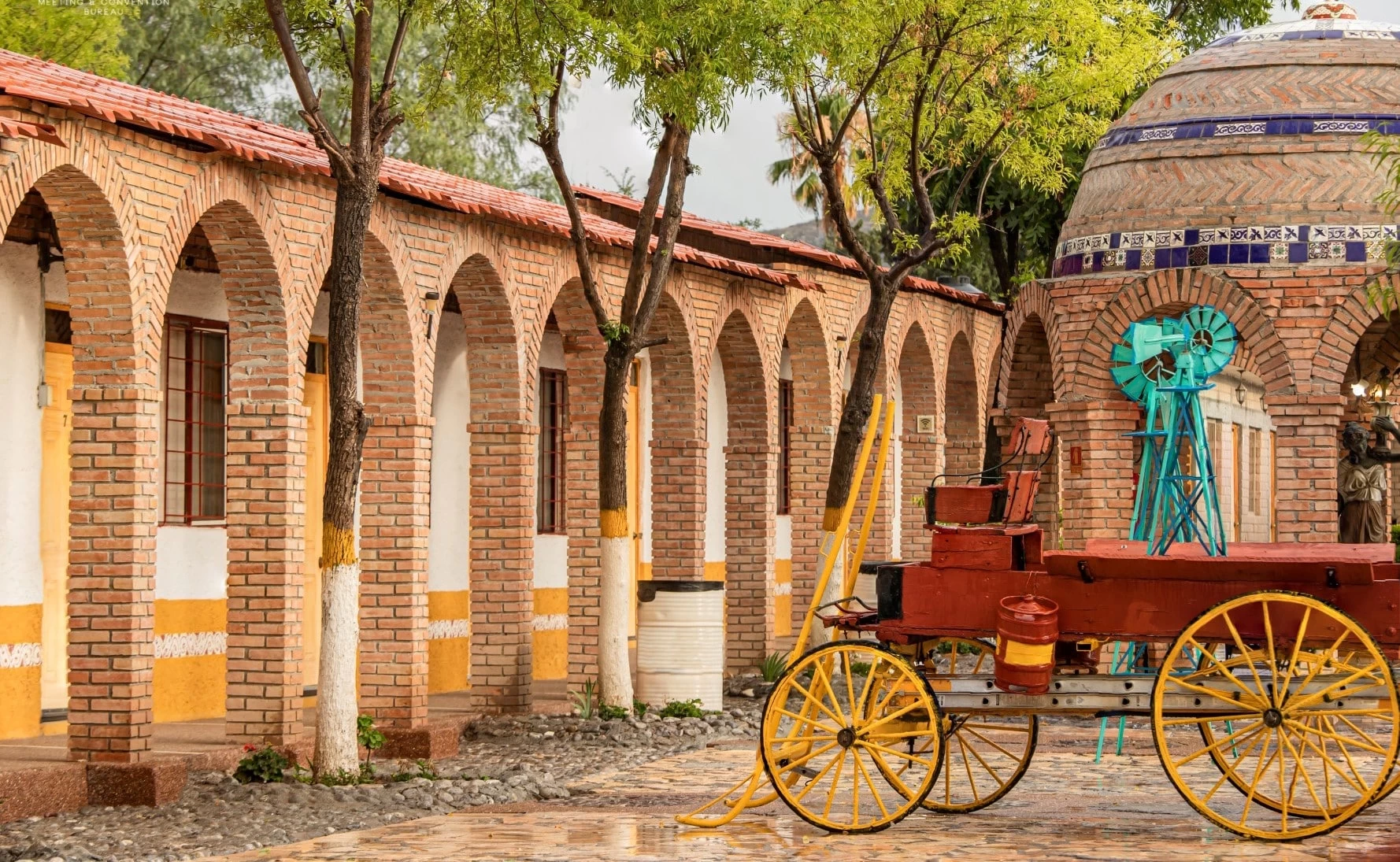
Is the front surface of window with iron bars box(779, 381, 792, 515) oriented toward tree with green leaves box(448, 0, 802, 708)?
no

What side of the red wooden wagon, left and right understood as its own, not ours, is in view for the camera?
left

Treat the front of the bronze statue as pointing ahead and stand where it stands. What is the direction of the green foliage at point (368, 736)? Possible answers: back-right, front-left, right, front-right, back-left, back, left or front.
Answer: front-right

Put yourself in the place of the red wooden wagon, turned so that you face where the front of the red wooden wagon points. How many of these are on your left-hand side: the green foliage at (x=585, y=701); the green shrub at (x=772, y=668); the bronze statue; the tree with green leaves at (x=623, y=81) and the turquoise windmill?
0

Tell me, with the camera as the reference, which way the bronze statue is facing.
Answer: facing the viewer

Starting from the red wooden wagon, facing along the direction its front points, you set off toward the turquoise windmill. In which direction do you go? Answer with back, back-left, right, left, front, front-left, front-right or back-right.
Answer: right

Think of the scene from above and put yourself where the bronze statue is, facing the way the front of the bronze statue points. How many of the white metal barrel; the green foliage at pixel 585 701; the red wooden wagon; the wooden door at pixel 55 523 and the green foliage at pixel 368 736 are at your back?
0

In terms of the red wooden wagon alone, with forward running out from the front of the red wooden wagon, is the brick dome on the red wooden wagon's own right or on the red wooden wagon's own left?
on the red wooden wagon's own right

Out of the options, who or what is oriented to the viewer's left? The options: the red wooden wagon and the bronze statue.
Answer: the red wooden wagon

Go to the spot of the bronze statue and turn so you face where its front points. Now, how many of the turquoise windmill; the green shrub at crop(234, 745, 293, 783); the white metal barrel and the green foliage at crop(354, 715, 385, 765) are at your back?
0

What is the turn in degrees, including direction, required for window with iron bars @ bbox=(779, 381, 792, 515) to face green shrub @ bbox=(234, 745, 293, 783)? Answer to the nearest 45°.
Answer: approximately 45° to its right

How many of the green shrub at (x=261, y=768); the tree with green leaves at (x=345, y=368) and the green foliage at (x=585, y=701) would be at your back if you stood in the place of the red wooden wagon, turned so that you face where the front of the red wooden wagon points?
0

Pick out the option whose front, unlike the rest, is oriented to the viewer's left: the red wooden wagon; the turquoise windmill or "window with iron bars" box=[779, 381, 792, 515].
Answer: the red wooden wagon

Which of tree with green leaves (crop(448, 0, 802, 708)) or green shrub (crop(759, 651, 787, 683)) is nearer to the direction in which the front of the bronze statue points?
the tree with green leaves

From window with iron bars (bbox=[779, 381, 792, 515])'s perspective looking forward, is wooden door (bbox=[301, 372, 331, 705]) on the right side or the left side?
on its right

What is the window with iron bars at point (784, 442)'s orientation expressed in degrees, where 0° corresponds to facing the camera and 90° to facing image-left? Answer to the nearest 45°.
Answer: approximately 315°
